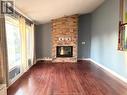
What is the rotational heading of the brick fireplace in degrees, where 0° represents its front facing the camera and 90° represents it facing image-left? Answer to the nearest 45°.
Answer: approximately 0°
